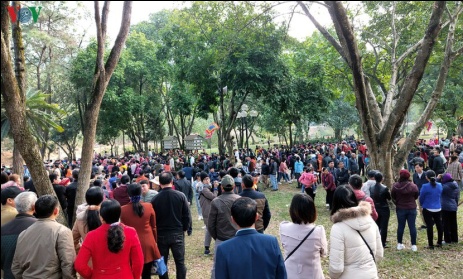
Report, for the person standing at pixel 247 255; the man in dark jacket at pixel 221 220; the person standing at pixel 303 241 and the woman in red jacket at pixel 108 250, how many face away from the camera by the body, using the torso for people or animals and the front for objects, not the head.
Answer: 4

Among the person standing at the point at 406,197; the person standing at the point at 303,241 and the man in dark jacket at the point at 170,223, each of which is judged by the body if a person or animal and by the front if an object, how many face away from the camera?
3

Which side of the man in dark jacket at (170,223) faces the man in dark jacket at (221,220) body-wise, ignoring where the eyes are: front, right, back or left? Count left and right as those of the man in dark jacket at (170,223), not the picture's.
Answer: right

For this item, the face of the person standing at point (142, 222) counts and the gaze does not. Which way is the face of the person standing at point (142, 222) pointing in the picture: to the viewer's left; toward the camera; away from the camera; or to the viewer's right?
away from the camera

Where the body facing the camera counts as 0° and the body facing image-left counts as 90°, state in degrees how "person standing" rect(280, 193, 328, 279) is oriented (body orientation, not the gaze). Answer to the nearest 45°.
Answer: approximately 180°

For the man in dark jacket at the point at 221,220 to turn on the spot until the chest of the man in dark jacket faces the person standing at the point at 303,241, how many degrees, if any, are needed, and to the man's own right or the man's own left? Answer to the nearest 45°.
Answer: approximately 135° to the man's own right

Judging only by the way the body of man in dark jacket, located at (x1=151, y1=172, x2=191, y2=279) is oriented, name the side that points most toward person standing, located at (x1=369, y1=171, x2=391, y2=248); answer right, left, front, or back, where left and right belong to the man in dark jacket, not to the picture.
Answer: right

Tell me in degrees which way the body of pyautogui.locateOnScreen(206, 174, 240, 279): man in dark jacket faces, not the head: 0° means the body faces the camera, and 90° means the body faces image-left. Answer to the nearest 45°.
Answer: approximately 180°

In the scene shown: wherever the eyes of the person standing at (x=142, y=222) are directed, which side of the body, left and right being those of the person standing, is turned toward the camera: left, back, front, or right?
back

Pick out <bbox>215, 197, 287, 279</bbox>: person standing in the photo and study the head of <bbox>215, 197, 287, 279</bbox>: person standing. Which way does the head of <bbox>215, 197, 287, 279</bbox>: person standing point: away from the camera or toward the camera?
away from the camera

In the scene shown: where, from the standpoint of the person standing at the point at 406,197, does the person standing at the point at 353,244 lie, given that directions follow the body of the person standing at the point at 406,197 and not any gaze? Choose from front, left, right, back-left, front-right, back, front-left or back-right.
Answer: back

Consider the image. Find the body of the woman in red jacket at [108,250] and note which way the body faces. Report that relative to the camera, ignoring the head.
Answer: away from the camera

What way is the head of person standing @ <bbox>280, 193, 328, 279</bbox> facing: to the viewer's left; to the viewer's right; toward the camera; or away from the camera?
away from the camera

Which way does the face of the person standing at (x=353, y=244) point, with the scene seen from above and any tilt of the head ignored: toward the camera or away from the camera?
away from the camera

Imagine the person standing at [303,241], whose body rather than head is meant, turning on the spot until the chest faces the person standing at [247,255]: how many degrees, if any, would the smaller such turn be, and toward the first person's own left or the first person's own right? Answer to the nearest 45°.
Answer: approximately 135° to the first person's own left

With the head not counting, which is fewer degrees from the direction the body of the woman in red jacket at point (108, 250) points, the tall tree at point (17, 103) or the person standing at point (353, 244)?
the tall tree

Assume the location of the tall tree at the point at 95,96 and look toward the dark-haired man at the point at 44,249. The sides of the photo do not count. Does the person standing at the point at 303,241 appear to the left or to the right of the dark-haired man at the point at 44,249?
left

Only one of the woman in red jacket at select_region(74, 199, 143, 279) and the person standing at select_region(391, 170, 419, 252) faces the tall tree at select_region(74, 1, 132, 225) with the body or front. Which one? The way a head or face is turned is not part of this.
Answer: the woman in red jacket

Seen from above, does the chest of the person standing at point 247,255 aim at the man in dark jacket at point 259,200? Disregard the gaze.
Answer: yes

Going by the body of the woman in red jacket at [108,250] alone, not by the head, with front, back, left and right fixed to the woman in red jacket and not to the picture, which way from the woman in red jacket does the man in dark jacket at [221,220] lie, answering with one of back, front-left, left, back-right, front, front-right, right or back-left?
front-right

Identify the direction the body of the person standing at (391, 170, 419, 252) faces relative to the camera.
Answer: away from the camera

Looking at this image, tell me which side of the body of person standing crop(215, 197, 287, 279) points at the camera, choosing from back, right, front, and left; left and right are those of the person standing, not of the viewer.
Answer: back
